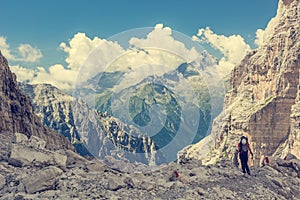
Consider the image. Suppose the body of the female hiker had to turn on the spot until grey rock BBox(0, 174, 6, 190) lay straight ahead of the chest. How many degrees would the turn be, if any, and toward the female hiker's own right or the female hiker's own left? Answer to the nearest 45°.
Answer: approximately 45° to the female hiker's own right

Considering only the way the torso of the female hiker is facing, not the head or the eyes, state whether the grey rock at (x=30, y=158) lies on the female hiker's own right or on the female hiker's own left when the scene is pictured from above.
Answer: on the female hiker's own right

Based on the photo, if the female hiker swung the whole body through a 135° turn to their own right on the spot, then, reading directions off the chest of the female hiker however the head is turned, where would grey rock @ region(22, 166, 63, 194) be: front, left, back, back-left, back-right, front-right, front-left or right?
left

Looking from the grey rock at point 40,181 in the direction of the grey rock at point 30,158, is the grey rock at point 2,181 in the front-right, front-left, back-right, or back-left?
front-left

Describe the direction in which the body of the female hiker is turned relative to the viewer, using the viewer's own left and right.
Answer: facing the viewer

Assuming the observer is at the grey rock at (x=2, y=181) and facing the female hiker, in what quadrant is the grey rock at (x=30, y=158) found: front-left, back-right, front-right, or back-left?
front-left
